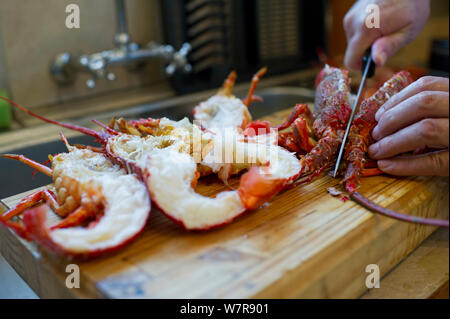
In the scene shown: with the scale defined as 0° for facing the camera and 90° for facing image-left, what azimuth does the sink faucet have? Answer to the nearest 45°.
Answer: approximately 315°

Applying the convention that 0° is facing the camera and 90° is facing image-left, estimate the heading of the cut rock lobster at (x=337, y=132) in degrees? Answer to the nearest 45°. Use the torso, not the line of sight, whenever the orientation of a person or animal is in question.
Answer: approximately 0°

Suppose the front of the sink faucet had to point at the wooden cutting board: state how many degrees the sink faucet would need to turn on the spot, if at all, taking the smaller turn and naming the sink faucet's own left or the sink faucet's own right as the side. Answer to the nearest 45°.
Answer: approximately 45° to the sink faucet's own right

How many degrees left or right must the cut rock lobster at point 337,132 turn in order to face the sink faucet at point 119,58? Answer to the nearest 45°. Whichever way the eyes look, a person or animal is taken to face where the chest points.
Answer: approximately 135° to its right
